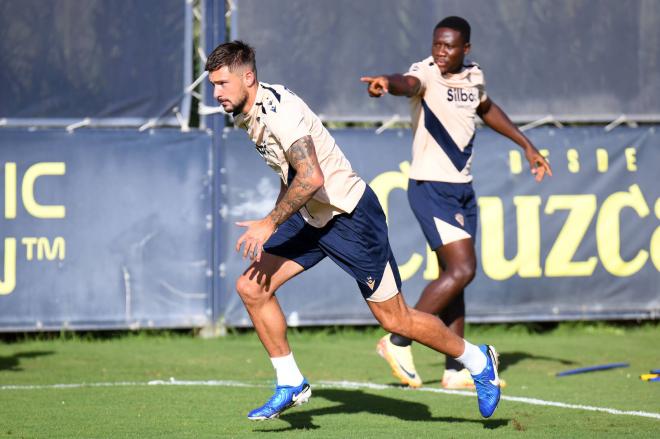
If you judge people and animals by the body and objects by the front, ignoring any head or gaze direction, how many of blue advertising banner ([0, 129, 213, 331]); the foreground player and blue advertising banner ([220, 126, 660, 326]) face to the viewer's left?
1

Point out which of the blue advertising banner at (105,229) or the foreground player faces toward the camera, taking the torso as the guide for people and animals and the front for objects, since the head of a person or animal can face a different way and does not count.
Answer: the blue advertising banner

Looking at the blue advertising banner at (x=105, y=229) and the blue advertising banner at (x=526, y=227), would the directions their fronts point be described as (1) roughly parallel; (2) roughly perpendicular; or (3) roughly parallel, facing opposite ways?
roughly parallel

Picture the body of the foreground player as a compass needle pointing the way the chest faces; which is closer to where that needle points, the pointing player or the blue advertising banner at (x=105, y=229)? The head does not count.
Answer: the blue advertising banner

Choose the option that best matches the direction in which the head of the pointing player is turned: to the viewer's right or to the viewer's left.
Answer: to the viewer's left

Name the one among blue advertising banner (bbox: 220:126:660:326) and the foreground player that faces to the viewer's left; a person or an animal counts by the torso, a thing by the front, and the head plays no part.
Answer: the foreground player

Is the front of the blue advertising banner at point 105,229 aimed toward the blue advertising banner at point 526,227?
no

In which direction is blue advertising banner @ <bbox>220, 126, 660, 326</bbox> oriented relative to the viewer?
toward the camera

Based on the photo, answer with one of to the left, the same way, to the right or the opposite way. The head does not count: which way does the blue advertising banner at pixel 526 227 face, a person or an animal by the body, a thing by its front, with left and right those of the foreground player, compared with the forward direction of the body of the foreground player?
to the left

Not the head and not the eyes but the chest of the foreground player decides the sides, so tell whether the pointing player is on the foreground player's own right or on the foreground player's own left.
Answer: on the foreground player's own right

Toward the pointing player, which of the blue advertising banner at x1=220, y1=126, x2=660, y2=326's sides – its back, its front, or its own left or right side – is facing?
front

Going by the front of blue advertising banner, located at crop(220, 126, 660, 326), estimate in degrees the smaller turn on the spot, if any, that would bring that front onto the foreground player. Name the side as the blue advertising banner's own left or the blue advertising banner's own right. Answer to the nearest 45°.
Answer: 0° — it already faces them

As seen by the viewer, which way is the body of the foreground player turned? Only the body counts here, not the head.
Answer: to the viewer's left

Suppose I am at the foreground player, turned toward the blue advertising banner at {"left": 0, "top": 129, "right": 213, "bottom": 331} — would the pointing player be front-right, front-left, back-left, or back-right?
front-right

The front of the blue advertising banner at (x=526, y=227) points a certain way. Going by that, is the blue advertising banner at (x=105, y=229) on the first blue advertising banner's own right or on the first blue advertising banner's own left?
on the first blue advertising banner's own right

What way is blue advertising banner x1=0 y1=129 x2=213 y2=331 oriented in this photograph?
toward the camera
